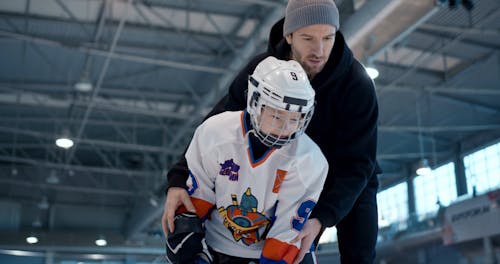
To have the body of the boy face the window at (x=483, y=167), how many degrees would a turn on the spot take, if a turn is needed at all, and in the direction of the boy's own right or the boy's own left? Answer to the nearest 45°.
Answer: approximately 180°

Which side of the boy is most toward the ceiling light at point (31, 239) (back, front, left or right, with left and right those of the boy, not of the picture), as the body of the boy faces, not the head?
back

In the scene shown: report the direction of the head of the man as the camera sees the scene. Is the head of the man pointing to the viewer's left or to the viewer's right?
to the viewer's left

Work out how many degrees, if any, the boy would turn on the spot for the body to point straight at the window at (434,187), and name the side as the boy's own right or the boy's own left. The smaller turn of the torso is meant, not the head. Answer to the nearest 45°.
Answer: approximately 180°

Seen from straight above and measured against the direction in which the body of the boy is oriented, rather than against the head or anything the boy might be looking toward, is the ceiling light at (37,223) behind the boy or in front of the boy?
behind

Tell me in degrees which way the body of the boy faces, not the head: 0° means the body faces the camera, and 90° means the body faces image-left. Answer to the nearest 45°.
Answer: approximately 0°
